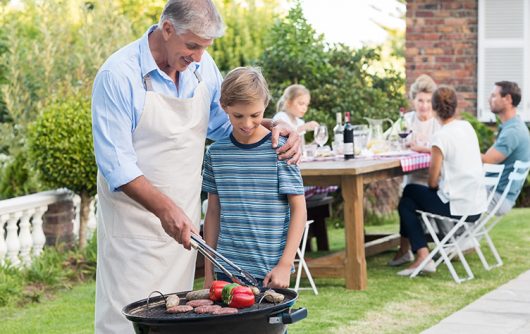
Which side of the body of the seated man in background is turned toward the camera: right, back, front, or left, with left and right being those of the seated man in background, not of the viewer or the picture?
left

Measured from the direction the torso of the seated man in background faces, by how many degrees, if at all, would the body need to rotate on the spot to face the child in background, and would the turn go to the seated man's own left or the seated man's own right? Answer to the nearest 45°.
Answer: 0° — they already face them

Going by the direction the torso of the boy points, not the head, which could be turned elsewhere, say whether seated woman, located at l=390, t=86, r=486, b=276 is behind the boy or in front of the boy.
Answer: behind

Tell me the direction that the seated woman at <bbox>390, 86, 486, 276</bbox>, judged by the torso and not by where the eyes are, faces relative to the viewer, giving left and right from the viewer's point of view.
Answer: facing away from the viewer and to the left of the viewer

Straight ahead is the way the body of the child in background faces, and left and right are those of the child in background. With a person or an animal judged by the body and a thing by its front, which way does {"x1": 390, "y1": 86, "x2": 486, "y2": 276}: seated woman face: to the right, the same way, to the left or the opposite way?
the opposite way

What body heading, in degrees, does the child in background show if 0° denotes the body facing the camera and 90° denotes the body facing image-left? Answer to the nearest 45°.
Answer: approximately 315°

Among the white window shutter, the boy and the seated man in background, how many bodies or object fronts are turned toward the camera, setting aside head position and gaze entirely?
2

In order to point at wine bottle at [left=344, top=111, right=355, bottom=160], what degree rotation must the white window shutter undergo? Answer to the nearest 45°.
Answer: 0° — it already faces it

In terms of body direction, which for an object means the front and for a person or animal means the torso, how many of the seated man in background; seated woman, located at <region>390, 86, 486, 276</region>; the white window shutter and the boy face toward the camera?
2
